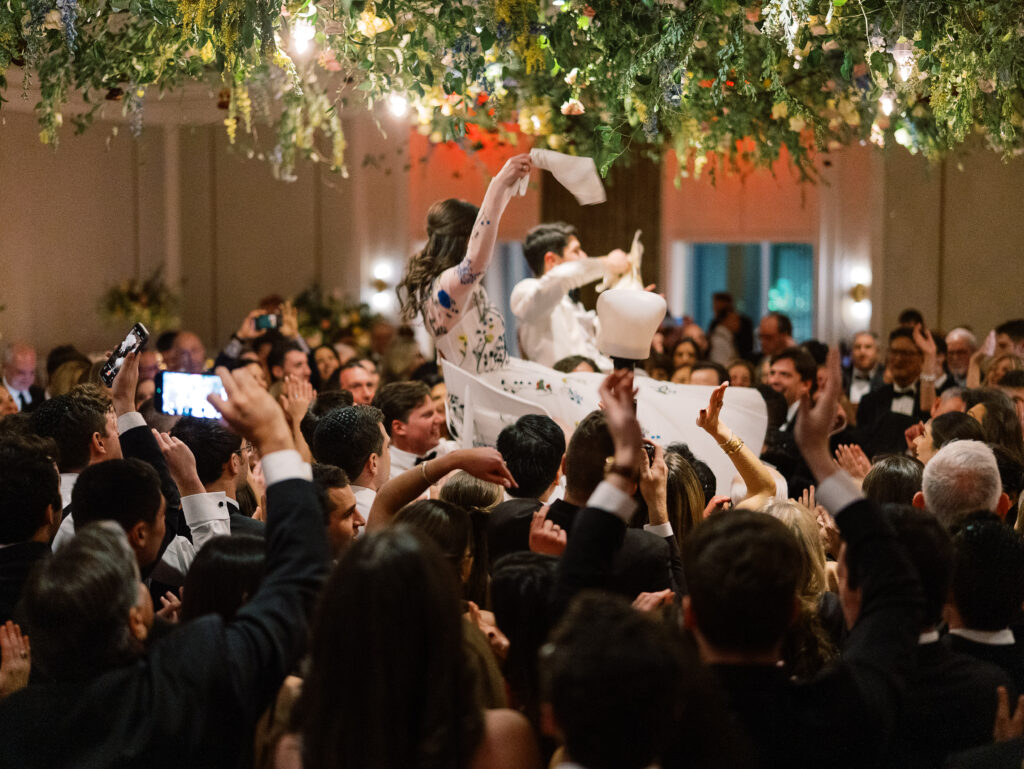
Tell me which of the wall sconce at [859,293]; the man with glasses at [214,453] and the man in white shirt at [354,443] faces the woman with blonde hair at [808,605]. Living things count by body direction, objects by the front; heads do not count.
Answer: the wall sconce

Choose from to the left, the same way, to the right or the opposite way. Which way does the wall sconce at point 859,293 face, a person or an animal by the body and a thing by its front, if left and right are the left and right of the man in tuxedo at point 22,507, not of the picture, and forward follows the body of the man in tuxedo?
the opposite way

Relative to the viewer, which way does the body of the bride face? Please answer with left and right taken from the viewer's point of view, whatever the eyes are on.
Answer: facing away from the viewer and to the right of the viewer

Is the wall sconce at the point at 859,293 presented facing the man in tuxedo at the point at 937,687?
yes

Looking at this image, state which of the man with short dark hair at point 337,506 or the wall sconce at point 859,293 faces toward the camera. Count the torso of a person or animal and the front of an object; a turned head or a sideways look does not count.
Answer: the wall sconce

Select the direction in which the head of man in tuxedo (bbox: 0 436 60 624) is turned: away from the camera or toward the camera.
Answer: away from the camera

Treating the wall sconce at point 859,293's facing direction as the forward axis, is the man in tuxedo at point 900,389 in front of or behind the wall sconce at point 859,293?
in front

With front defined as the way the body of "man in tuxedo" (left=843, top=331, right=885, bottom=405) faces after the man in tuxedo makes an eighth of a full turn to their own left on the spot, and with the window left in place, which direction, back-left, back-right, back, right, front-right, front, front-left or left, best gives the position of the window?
back

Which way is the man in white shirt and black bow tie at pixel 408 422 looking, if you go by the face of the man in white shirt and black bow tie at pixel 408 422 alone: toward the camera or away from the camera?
toward the camera

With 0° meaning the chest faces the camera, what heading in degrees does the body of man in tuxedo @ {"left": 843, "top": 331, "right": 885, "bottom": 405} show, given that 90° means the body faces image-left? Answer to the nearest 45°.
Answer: approximately 45°
